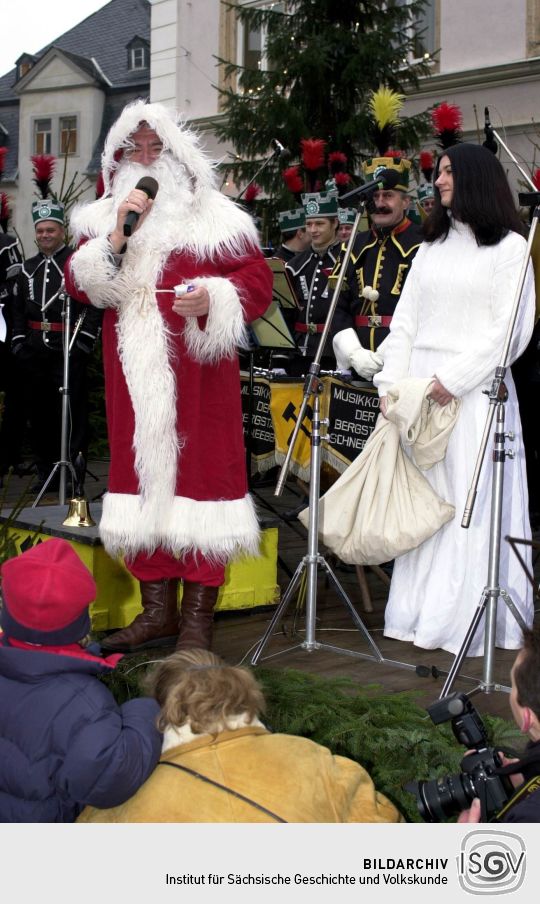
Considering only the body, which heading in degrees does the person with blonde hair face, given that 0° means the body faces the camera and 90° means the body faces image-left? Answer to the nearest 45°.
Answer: approximately 180°

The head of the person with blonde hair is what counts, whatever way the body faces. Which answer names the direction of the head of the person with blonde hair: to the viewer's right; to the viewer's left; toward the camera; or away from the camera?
away from the camera

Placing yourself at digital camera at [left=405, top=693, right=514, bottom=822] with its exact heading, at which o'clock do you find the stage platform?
The stage platform is roughly at 2 o'clock from the digital camera.

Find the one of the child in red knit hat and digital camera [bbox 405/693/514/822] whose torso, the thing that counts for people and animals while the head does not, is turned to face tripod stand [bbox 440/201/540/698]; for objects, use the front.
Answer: the child in red knit hat

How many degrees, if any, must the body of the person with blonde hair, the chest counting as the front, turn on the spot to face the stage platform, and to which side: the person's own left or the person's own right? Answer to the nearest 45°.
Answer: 0° — they already face it

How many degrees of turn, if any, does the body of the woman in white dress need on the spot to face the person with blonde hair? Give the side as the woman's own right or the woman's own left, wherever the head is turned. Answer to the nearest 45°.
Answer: approximately 45° to the woman's own left

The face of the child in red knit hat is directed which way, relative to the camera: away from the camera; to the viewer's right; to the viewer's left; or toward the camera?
away from the camera

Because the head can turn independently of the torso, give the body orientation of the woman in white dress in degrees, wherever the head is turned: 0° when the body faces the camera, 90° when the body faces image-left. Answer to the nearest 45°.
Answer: approximately 45°

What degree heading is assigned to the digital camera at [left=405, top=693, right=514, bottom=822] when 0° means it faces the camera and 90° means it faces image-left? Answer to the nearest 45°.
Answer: approximately 90°

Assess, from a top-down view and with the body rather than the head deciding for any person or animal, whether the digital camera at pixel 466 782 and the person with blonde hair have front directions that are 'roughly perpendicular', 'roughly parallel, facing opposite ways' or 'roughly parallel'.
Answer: roughly perpendicular
